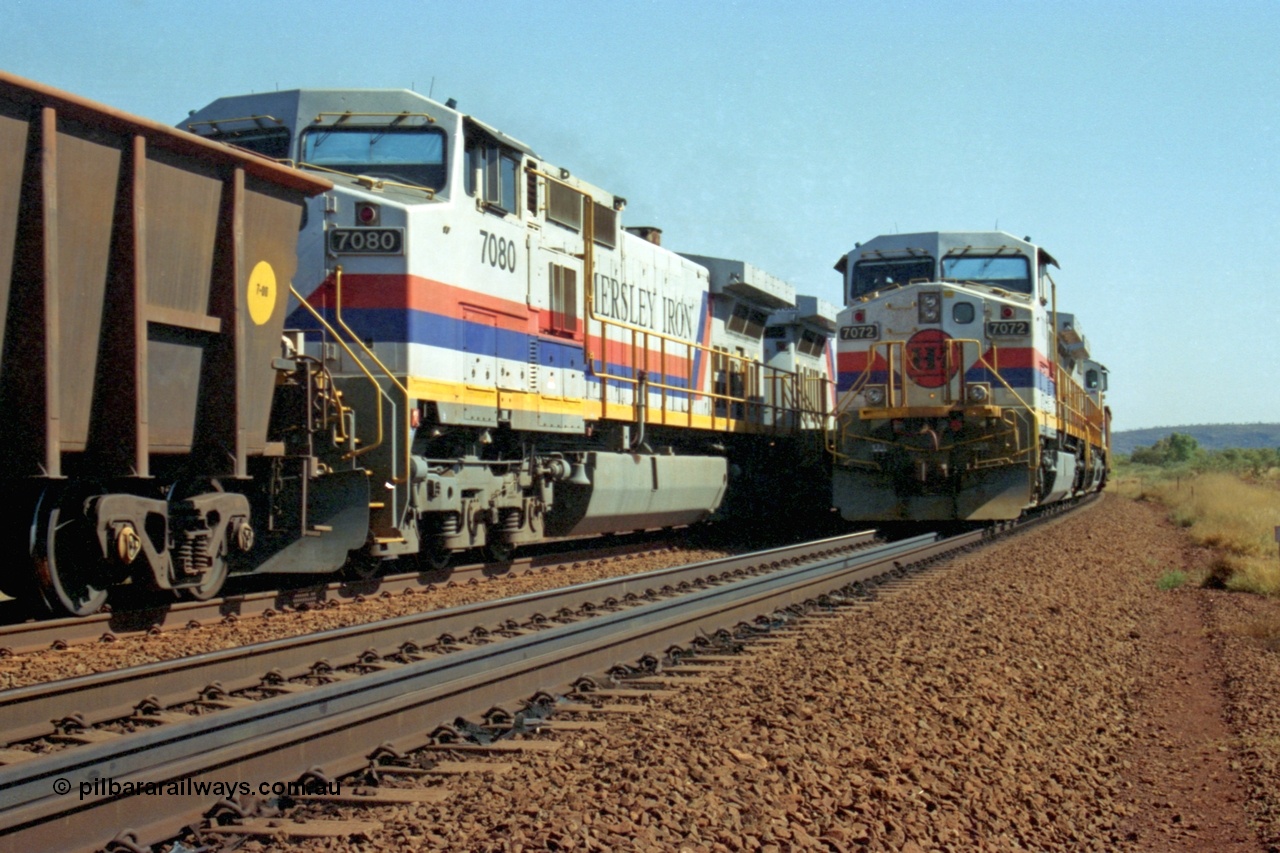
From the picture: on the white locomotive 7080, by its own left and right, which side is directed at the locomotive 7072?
back

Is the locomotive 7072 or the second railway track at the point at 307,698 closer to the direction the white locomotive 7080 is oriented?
the second railway track

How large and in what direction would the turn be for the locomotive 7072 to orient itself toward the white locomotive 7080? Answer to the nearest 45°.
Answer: approximately 45° to its right

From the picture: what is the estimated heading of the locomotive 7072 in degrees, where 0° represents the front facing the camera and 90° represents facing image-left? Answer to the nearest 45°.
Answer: approximately 0°

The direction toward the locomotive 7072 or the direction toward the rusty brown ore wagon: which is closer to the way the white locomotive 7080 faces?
the rusty brown ore wagon

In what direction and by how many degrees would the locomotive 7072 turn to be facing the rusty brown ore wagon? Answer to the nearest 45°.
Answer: approximately 45° to its right
